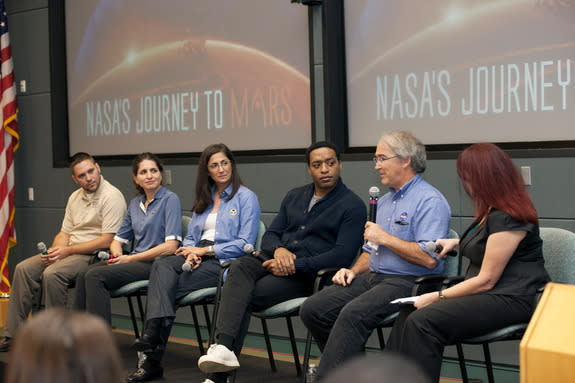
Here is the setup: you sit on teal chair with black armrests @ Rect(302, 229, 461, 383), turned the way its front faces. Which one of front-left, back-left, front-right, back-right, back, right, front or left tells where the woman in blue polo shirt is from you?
right

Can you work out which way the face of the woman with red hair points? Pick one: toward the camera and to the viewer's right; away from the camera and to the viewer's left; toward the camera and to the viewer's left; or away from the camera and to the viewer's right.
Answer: away from the camera and to the viewer's left

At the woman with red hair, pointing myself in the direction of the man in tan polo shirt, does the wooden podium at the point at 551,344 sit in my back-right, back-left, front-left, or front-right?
back-left

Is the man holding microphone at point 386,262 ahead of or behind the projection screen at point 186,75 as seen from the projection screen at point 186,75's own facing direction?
ahead

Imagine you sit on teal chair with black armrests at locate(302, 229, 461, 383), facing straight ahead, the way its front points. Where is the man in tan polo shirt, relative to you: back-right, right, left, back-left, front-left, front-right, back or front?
right

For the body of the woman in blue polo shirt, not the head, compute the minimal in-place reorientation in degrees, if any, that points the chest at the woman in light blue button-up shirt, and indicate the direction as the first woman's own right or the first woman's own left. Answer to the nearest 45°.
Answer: approximately 90° to the first woman's own left

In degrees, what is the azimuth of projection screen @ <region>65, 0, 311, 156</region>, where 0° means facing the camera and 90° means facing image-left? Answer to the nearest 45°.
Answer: approximately 0°

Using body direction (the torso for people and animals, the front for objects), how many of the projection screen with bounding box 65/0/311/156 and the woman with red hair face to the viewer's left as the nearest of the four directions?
1

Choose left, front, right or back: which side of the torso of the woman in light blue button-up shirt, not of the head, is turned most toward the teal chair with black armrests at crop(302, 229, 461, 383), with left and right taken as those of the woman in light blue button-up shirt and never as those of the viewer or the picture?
left

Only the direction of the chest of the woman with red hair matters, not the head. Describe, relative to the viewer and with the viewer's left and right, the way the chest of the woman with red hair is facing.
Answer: facing to the left of the viewer

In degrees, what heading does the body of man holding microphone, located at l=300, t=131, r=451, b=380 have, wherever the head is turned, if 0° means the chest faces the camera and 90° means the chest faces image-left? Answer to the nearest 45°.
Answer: approximately 45°

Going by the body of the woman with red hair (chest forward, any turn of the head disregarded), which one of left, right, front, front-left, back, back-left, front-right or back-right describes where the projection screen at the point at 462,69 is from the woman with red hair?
right

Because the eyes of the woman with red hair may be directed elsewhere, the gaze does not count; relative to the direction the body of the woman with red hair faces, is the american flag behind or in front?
in front
